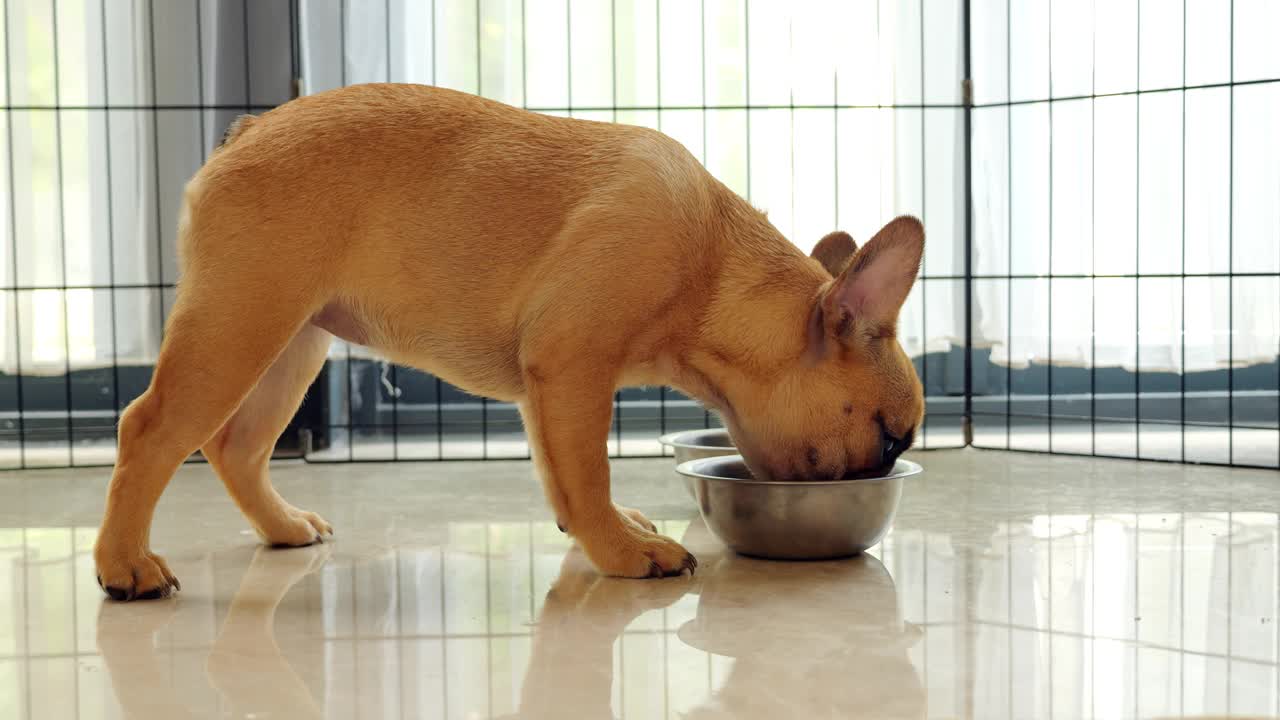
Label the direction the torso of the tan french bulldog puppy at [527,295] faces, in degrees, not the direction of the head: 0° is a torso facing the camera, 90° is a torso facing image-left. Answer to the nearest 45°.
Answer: approximately 270°

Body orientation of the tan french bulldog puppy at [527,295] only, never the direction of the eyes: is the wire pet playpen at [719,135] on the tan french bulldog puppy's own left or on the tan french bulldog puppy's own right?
on the tan french bulldog puppy's own left
